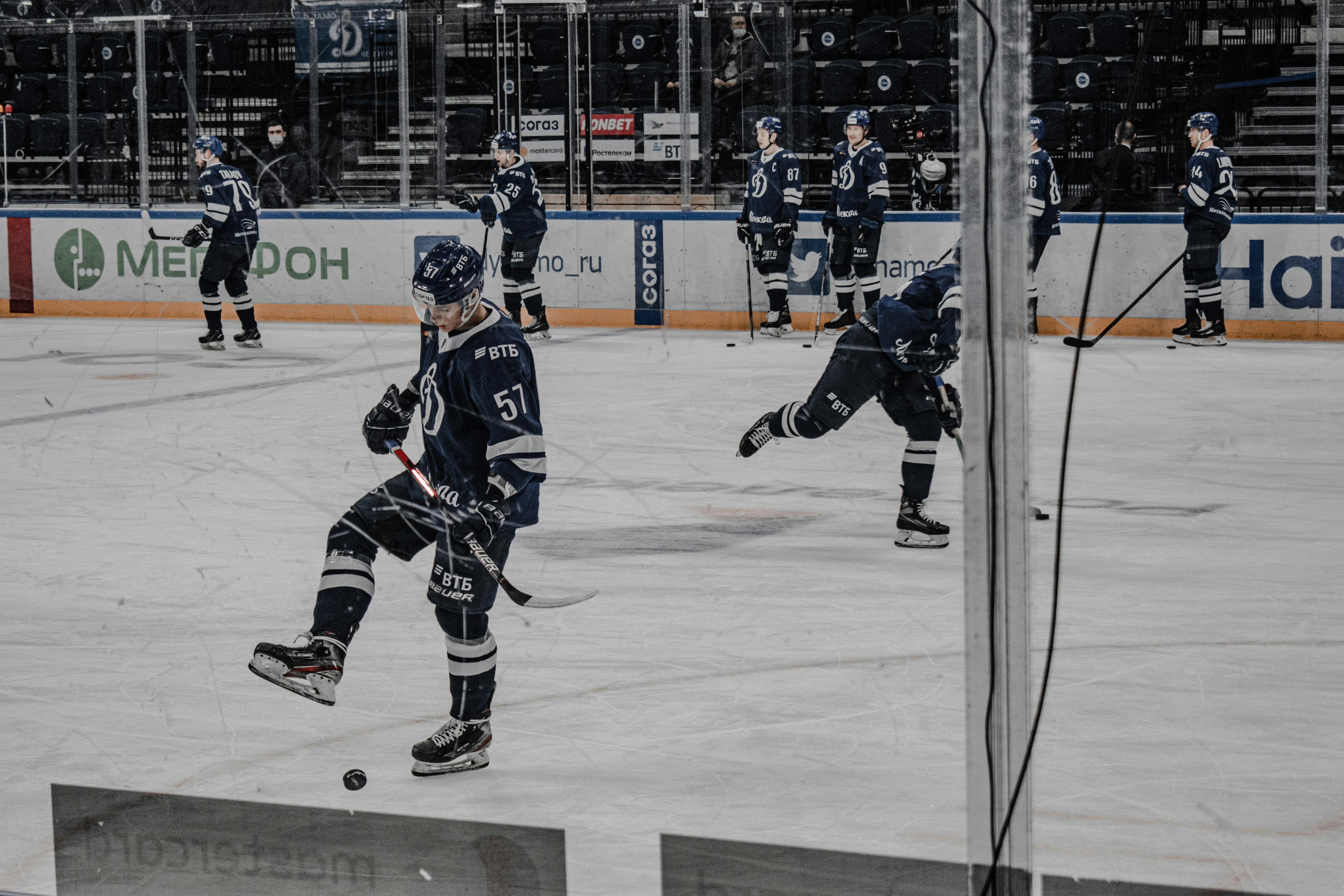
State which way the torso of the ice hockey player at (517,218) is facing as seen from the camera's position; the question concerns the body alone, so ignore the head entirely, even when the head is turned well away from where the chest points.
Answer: to the viewer's left

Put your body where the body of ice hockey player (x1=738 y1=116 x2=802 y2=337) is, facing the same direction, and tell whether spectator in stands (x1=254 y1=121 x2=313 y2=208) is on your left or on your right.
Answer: on your right

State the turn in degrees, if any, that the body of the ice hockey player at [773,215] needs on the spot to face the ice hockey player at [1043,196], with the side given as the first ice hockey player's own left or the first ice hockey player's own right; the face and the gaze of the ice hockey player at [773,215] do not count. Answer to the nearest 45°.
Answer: approximately 90° to the first ice hockey player's own left

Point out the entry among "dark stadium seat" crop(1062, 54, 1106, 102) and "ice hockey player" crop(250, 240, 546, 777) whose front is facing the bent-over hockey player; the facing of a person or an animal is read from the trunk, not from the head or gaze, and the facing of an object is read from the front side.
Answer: the dark stadium seat
